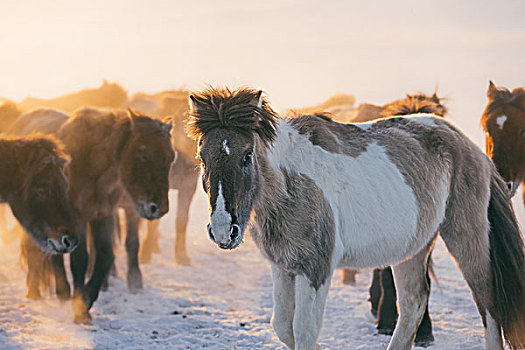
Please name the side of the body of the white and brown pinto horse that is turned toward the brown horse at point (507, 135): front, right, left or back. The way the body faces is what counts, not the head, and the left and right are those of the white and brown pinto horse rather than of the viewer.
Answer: back

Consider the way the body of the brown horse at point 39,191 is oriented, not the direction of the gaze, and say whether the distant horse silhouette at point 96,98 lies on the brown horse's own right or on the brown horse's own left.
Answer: on the brown horse's own left

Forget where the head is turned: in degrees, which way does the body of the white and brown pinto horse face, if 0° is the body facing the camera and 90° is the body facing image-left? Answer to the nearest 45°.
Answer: approximately 45°

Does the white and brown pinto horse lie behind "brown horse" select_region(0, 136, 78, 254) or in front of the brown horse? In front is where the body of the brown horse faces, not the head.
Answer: in front

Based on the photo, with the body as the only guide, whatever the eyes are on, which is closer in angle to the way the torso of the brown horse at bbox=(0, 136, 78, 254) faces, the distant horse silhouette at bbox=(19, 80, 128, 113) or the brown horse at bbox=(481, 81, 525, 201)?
the brown horse

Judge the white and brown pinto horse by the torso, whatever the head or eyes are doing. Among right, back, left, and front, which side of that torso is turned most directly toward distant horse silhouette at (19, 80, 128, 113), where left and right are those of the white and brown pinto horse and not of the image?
right

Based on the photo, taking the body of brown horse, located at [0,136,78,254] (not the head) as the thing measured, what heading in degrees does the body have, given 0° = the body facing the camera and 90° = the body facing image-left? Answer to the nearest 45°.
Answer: approximately 315°

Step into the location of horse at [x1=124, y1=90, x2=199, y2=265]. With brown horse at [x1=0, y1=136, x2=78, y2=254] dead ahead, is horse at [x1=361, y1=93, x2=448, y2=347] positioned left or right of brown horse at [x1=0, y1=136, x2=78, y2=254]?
left
